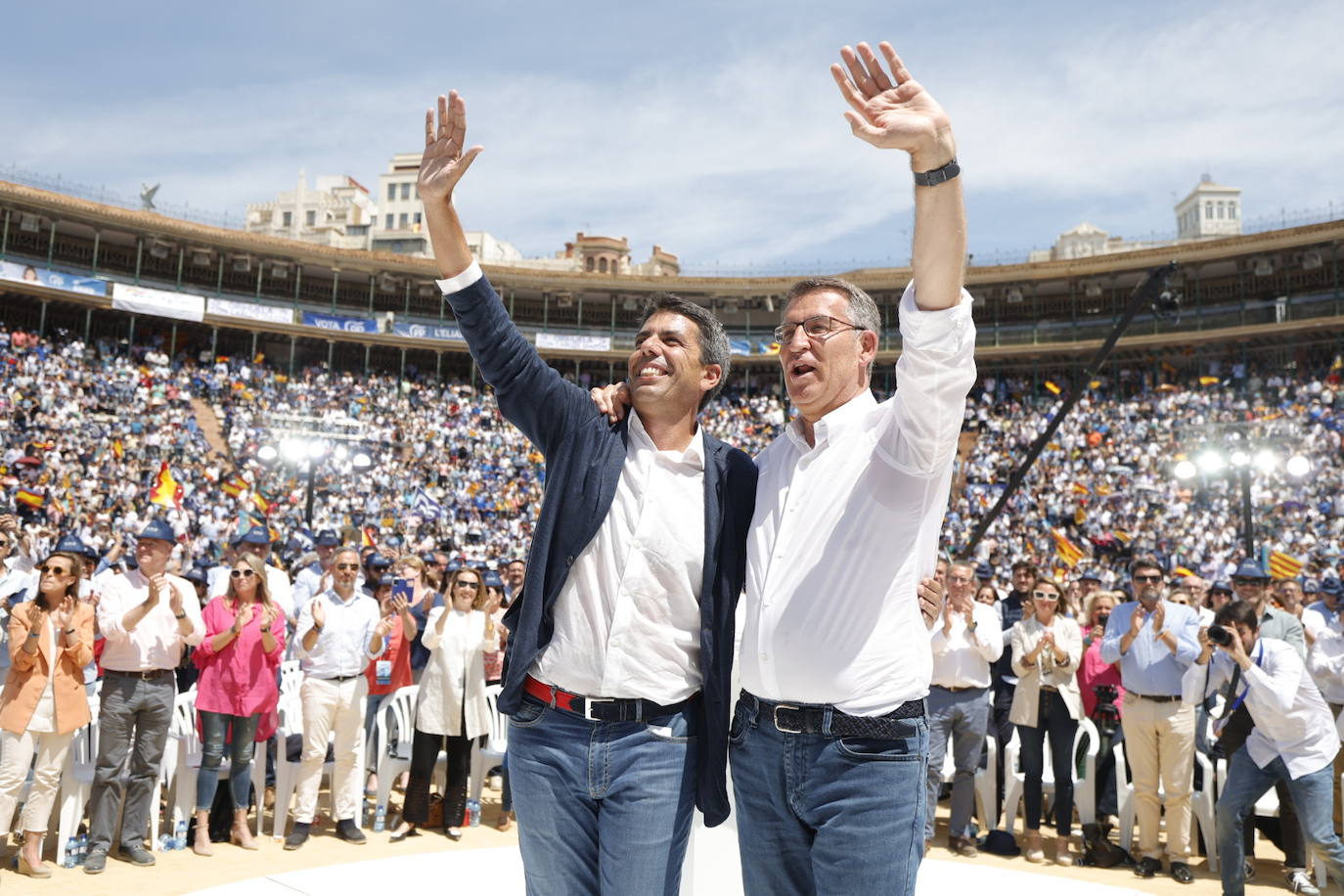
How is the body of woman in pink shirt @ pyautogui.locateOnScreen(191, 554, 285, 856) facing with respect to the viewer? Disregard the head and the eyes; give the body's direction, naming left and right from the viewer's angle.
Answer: facing the viewer

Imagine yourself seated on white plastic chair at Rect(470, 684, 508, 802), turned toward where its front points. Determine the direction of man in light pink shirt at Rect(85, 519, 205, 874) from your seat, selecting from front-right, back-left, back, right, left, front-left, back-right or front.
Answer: front-right

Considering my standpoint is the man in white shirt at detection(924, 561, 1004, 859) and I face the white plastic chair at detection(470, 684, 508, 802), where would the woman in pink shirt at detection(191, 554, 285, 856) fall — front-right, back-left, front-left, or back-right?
front-left

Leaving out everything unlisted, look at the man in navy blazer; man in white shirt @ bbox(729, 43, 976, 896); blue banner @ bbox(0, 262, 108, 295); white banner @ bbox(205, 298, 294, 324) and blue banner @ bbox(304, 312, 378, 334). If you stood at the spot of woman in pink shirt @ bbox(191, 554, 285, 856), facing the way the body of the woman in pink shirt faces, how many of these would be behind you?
3

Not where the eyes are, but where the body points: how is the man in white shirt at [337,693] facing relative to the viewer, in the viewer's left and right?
facing the viewer

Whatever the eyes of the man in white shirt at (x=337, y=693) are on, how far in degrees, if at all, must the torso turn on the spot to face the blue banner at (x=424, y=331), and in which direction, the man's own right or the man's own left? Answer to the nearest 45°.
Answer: approximately 180°

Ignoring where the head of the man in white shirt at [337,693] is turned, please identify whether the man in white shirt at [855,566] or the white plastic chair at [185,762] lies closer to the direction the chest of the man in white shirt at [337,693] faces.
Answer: the man in white shirt

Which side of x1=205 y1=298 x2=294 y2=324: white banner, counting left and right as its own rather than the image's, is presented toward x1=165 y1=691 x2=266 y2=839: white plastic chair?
front

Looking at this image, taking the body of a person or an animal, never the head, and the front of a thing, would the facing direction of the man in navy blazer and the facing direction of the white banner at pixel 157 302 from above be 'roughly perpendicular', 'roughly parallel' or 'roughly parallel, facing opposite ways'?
roughly parallel

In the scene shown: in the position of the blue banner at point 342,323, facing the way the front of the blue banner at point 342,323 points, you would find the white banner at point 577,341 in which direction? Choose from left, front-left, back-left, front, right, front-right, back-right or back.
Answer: left

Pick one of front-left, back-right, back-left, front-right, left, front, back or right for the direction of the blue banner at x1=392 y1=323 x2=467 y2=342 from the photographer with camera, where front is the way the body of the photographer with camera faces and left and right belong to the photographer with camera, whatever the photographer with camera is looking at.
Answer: right

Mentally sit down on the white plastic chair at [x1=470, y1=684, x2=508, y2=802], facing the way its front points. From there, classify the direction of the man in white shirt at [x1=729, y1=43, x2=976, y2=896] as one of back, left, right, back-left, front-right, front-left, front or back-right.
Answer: front

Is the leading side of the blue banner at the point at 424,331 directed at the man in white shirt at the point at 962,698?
yes
